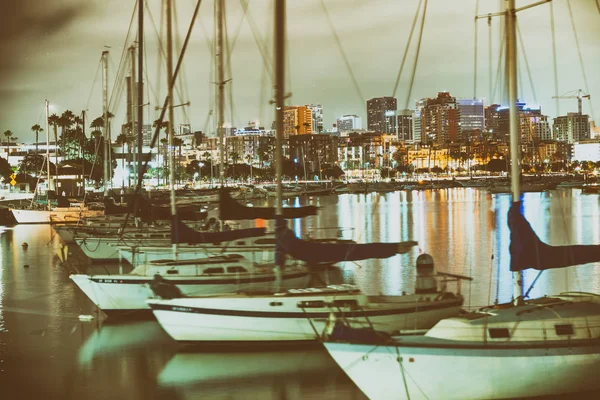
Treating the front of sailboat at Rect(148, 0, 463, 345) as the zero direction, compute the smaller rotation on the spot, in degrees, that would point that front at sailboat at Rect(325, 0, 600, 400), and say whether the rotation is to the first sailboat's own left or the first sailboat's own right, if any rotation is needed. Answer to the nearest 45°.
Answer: approximately 135° to the first sailboat's own left

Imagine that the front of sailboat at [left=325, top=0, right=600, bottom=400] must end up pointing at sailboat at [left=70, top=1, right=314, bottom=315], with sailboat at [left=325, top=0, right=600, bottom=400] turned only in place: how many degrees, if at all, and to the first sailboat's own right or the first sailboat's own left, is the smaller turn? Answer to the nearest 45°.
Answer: approximately 45° to the first sailboat's own right

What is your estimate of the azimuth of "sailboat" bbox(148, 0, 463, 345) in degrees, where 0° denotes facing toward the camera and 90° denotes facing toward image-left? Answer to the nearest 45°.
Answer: approximately 90°

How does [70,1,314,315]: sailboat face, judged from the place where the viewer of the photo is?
facing to the left of the viewer

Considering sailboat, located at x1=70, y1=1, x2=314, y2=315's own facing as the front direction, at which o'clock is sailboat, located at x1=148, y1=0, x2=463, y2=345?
sailboat, located at x1=148, y1=0, x2=463, y2=345 is roughly at 8 o'clock from sailboat, located at x1=70, y1=1, x2=314, y2=315.

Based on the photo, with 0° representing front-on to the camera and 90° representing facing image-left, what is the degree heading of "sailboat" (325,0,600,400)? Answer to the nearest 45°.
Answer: approximately 90°

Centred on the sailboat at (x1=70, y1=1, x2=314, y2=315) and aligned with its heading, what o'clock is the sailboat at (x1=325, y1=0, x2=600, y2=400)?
the sailboat at (x1=325, y1=0, x2=600, y2=400) is roughly at 8 o'clock from the sailboat at (x1=70, y1=1, x2=314, y2=315).

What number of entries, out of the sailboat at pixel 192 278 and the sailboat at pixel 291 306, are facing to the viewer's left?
2
